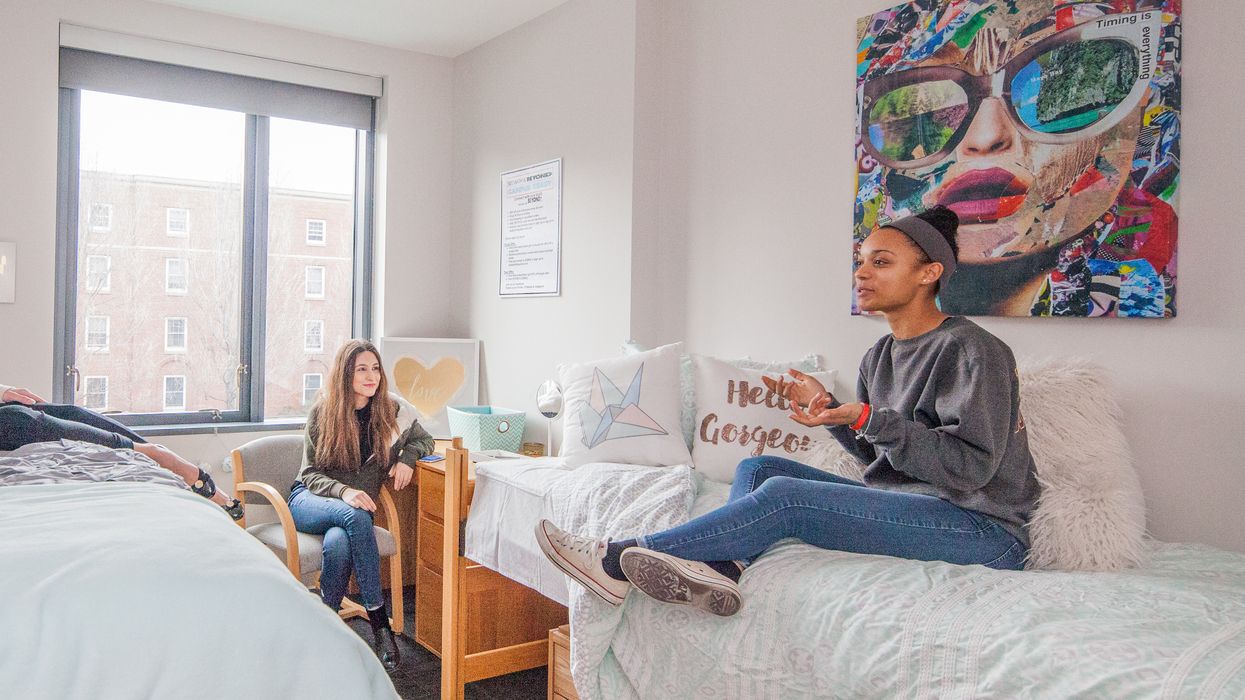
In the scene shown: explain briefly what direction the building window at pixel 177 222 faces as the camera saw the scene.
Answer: facing the viewer

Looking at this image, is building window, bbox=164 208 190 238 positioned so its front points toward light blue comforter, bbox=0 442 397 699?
yes

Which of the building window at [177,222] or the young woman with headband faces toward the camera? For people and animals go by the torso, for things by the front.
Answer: the building window

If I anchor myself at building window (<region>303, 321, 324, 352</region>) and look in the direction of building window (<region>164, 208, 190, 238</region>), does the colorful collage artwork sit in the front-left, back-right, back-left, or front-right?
back-left

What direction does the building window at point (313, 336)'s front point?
toward the camera

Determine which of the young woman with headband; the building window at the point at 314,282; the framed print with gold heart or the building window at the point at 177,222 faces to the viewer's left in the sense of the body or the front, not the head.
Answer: the young woman with headband

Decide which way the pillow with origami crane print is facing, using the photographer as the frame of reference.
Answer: facing the viewer and to the left of the viewer

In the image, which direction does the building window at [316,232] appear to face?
toward the camera

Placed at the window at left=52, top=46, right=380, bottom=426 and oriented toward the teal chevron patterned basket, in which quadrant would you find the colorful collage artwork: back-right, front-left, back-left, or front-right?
front-right

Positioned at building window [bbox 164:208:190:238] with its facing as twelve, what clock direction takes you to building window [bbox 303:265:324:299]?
building window [bbox 303:265:324:299] is roughly at 9 o'clock from building window [bbox 164:208:190:238].

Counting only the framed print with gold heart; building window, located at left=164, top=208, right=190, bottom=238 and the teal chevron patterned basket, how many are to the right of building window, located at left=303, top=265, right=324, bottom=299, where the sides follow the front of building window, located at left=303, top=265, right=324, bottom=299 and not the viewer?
1

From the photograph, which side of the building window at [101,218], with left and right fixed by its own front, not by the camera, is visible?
front

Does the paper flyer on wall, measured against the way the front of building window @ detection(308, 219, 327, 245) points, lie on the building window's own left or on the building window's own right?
on the building window's own left

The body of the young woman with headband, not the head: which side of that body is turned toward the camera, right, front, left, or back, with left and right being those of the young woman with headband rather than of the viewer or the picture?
left

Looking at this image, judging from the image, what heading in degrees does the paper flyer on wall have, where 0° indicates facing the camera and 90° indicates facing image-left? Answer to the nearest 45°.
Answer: approximately 45°

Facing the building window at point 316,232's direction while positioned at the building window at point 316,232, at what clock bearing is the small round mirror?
The small round mirror is roughly at 11 o'clock from the building window.

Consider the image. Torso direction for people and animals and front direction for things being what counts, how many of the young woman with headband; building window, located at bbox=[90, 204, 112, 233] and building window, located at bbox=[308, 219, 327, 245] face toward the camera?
2

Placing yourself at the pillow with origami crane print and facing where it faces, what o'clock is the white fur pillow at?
The white fur pillow is roughly at 9 o'clock from the pillow with origami crane print.
